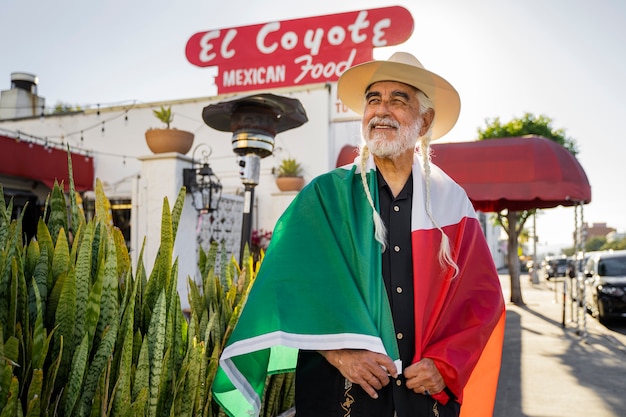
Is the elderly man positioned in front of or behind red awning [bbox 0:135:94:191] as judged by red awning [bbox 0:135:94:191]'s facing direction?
in front

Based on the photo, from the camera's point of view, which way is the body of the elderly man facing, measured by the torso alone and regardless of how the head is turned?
toward the camera

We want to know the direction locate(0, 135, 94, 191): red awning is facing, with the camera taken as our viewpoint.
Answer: facing the viewer and to the right of the viewer

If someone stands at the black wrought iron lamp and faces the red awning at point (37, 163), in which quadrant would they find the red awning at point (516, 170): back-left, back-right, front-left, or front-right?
back-right

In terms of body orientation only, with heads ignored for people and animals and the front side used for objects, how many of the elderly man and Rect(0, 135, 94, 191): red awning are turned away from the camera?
0

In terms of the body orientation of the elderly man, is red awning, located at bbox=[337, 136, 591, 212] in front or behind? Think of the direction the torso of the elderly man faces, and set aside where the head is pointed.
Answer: behind

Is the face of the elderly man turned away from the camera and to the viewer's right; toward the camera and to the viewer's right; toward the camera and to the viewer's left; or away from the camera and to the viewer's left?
toward the camera and to the viewer's left

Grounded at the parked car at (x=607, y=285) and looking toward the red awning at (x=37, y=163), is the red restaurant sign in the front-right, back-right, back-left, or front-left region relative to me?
front-right

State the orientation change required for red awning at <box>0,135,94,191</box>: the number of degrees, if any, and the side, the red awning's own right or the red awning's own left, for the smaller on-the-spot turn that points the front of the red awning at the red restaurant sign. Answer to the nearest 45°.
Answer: approximately 45° to the red awning's own left

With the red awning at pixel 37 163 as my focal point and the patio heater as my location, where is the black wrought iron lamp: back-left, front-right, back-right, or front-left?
front-right

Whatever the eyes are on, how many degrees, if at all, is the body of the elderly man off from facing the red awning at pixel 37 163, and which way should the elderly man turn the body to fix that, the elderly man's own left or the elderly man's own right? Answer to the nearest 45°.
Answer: approximately 135° to the elderly man's own right

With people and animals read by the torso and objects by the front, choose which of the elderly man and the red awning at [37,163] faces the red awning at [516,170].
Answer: the red awning at [37,163]

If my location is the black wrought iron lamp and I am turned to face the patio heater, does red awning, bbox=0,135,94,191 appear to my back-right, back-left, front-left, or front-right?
back-right

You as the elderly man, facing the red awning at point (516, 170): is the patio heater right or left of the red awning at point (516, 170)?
left
